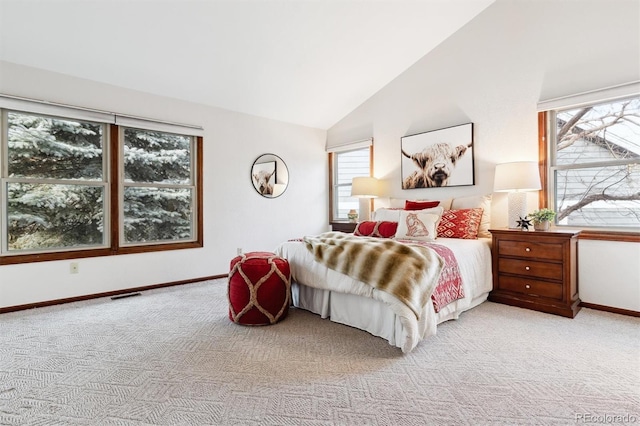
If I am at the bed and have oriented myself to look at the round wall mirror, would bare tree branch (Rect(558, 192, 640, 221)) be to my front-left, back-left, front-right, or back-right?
back-right

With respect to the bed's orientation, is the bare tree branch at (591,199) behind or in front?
behind

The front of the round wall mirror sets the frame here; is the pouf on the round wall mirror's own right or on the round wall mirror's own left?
on the round wall mirror's own right

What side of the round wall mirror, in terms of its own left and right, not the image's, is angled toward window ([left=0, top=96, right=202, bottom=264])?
right

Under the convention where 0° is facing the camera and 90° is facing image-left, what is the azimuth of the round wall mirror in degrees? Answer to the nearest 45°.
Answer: approximately 315°

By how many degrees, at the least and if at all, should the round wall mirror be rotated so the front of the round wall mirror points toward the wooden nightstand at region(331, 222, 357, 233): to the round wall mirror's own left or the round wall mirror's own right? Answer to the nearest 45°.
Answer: approximately 45° to the round wall mirror's own left

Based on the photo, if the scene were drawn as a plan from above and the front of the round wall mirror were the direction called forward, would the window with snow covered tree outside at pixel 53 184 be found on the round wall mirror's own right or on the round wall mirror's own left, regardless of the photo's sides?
on the round wall mirror's own right

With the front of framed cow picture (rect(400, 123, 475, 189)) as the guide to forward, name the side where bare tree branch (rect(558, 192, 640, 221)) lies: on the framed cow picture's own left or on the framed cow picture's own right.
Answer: on the framed cow picture's own left

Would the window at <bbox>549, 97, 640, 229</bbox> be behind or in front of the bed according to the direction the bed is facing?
behind

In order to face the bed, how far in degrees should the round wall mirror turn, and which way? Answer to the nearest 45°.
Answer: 0° — it already faces it
